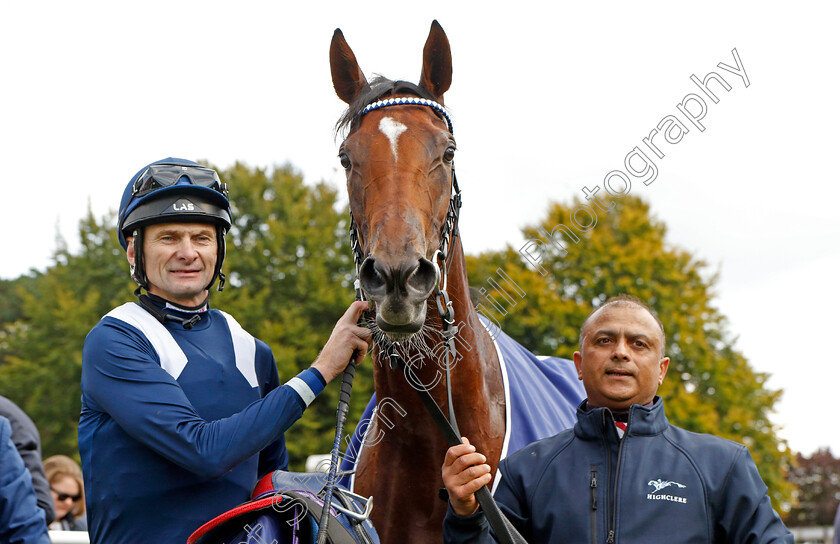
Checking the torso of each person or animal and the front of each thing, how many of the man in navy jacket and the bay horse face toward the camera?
2

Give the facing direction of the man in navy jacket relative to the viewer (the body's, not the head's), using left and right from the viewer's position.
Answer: facing the viewer

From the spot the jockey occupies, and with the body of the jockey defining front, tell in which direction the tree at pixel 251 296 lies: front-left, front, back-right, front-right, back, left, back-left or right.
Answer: back-left

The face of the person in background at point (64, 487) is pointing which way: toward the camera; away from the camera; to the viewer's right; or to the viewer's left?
toward the camera

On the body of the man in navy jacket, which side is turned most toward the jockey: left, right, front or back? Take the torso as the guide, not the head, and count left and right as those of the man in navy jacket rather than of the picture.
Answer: right

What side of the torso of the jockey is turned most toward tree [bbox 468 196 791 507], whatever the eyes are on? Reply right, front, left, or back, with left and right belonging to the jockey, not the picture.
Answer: left

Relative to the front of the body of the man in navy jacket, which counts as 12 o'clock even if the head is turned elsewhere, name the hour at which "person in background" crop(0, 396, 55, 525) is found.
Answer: The person in background is roughly at 4 o'clock from the man in navy jacket.

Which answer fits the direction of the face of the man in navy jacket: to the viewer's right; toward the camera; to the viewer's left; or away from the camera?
toward the camera

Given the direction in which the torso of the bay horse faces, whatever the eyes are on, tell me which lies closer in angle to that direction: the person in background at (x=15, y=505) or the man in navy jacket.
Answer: the man in navy jacket

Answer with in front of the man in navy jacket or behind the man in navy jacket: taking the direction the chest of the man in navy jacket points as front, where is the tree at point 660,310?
behind

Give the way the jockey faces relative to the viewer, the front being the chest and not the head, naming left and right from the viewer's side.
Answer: facing the viewer and to the right of the viewer

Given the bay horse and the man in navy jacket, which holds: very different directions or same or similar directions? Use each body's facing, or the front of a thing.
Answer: same or similar directions

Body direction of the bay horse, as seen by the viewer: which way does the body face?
toward the camera
